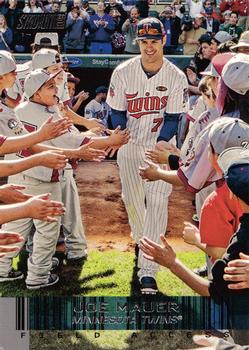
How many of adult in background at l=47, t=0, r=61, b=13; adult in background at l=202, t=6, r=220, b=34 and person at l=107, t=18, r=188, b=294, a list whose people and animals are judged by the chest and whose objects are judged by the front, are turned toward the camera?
3

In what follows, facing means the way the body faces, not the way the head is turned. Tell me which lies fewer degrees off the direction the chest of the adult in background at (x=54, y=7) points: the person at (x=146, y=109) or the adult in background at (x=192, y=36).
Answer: the person

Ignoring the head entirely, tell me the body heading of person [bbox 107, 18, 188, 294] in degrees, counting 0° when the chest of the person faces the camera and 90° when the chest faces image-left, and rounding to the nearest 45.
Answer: approximately 0°

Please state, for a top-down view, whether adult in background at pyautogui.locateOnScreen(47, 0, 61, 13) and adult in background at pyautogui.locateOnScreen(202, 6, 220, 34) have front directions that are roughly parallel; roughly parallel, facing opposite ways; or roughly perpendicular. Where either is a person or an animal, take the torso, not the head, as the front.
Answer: roughly parallel

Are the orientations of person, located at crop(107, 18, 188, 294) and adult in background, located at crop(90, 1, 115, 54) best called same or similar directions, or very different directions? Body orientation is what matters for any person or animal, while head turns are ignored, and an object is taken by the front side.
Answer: same or similar directions

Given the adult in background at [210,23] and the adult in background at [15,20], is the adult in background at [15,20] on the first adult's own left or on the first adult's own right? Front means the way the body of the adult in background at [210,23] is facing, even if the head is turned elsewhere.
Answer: on the first adult's own right

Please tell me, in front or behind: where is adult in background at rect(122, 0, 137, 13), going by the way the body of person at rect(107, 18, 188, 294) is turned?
behind

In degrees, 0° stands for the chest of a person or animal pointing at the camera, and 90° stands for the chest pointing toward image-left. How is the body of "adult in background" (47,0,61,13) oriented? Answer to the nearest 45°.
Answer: approximately 0°

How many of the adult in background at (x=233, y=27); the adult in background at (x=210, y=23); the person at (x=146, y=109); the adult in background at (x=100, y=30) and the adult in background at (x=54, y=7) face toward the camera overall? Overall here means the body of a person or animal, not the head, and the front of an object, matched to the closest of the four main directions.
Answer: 5

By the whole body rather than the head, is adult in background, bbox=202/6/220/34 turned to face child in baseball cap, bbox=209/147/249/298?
yes

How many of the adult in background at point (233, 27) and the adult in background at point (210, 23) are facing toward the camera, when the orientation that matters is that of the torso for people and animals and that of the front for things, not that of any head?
2

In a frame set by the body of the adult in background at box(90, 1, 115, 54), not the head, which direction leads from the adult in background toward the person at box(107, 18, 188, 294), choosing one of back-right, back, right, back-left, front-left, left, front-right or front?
front

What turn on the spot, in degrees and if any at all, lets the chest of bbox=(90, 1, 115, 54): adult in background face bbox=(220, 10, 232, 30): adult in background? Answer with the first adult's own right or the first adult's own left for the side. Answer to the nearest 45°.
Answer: approximately 90° to the first adult's own left

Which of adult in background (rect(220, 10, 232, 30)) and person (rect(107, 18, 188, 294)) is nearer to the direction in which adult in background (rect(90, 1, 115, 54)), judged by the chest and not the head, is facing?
the person

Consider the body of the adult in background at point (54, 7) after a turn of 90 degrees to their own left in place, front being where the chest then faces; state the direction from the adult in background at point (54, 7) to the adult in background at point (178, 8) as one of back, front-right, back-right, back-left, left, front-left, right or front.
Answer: front

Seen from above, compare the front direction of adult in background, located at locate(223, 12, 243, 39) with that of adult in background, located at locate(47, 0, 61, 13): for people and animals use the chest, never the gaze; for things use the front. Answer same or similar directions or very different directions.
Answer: same or similar directions

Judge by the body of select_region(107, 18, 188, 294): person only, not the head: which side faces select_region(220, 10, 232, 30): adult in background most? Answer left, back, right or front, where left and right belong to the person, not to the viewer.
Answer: back

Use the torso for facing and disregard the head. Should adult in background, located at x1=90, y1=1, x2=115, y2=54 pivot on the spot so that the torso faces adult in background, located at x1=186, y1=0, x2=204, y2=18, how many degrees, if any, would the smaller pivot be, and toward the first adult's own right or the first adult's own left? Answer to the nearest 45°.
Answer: approximately 135° to the first adult's own left

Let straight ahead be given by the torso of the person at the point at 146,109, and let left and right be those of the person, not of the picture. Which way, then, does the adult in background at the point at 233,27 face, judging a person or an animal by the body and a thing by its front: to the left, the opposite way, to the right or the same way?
the same way

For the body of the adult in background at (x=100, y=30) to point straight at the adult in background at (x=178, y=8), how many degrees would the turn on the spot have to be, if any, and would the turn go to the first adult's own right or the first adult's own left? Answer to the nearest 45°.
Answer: approximately 90° to the first adult's own left

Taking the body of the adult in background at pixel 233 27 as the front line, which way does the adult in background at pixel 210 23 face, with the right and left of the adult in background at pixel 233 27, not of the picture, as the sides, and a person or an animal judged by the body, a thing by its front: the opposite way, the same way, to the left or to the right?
the same way
